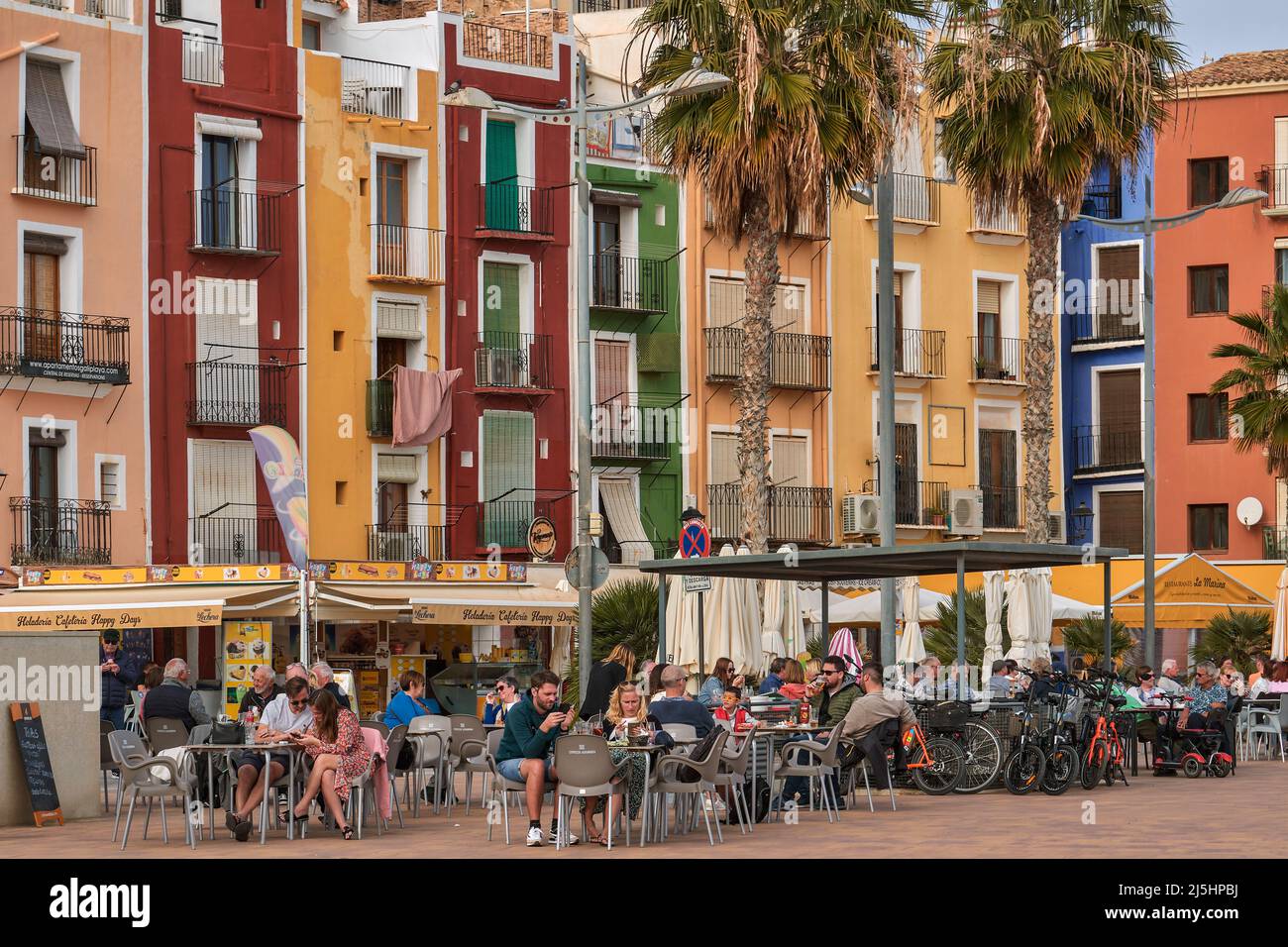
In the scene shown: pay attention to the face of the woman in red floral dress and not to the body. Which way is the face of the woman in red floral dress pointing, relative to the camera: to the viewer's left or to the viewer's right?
to the viewer's left

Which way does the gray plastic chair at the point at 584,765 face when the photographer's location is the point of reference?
facing away from the viewer

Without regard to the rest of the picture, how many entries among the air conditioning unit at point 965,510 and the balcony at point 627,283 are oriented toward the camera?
2

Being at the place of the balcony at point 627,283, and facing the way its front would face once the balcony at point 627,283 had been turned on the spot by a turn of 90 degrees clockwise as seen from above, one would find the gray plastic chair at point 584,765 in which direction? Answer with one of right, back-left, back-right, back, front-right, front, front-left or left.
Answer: left

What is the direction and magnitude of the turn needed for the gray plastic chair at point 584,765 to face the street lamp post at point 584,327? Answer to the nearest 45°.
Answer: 0° — it already faces it

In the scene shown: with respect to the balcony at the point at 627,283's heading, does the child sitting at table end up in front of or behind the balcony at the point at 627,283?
in front

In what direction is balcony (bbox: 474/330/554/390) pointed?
toward the camera

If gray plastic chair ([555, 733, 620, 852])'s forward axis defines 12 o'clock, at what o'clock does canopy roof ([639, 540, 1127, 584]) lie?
The canopy roof is roughly at 1 o'clock from the gray plastic chair.

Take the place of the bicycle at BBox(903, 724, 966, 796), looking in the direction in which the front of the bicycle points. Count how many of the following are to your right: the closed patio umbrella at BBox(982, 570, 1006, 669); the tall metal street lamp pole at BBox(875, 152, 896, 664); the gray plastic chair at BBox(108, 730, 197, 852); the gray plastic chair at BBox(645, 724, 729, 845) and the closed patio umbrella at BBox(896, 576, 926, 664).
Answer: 3

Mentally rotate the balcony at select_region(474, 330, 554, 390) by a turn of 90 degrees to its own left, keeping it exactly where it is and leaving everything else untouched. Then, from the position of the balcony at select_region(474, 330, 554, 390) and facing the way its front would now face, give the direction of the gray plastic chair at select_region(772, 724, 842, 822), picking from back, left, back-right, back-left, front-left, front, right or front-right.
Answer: right

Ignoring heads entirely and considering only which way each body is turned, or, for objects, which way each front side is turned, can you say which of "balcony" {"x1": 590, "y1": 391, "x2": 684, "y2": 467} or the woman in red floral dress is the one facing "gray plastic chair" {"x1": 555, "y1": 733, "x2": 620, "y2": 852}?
the balcony

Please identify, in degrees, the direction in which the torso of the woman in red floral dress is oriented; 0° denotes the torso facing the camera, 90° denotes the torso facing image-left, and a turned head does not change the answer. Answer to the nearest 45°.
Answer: approximately 45°
